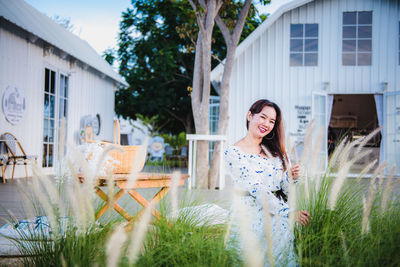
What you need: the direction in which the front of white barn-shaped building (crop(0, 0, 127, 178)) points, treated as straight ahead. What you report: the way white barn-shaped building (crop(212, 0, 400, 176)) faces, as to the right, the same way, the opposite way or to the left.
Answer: to the right

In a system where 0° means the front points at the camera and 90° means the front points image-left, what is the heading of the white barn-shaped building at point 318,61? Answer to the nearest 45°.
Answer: approximately 0°

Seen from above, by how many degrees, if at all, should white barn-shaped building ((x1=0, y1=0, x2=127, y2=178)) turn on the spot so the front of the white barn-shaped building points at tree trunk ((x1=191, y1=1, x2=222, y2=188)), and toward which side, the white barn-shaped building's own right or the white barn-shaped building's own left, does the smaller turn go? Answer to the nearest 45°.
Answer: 0° — it already faces it

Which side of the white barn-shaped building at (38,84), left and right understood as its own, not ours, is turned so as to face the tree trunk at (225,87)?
front

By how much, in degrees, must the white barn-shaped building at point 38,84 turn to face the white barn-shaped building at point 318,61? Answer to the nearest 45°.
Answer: approximately 45° to its left

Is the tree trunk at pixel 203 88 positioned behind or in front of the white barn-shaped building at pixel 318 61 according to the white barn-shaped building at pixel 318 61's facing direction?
in front

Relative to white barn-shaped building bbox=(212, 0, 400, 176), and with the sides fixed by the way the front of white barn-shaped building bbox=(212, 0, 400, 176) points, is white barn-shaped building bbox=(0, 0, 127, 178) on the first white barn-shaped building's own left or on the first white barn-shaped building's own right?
on the first white barn-shaped building's own right

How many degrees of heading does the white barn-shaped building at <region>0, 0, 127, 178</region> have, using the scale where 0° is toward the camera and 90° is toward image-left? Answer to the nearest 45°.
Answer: approximately 315°

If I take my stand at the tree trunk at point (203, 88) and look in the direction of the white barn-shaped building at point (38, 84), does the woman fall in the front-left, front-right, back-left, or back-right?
back-left

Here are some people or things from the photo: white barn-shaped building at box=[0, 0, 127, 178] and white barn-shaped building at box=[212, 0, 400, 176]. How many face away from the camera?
0

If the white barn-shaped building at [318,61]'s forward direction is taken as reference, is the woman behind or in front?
in front
